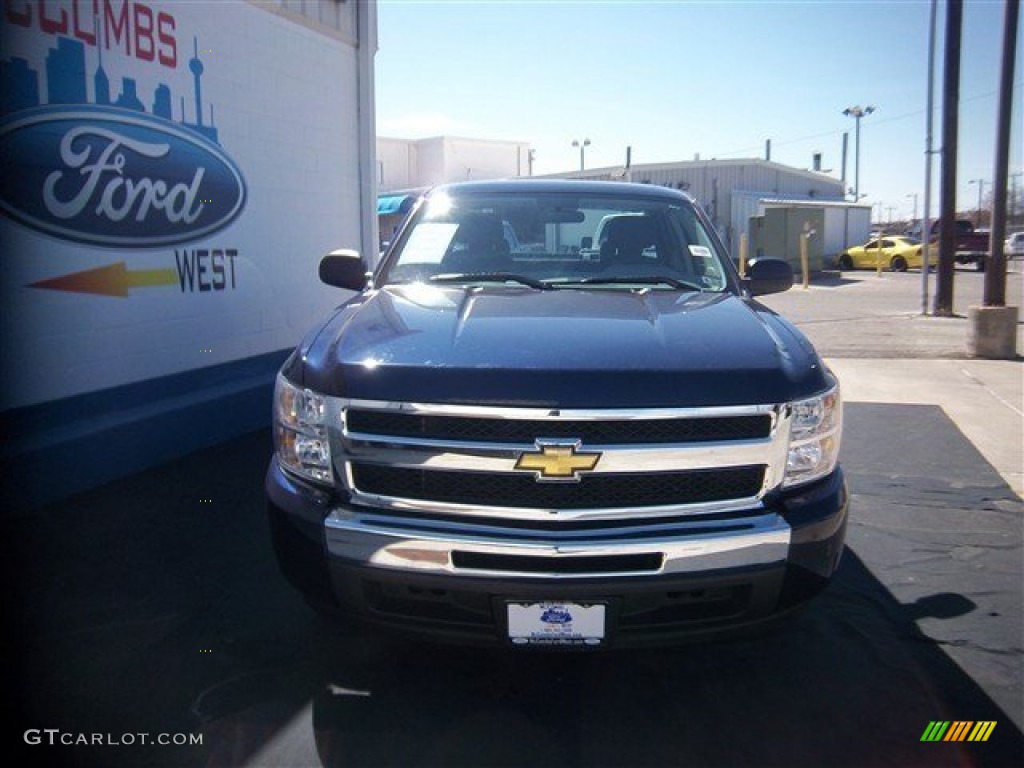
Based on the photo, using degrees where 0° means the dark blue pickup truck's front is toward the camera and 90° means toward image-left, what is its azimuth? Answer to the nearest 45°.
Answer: approximately 0°

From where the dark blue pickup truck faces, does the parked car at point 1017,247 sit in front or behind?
behind

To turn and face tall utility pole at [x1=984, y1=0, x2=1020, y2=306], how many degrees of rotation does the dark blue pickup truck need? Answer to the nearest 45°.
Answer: approximately 135° to its left

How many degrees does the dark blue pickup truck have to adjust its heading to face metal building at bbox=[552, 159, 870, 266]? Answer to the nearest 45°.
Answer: approximately 180°

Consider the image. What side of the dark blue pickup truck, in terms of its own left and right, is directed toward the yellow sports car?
back

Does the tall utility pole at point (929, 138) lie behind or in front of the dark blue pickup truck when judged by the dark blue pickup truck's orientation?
behind
